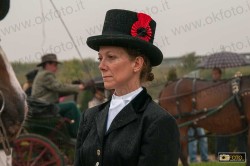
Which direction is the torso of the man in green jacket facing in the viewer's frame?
to the viewer's right

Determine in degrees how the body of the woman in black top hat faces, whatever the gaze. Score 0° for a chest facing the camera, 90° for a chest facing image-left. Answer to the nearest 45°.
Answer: approximately 45°

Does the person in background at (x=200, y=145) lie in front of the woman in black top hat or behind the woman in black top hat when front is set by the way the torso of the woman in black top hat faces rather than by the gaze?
behind

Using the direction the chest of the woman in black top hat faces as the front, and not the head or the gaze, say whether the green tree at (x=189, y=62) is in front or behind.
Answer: behind

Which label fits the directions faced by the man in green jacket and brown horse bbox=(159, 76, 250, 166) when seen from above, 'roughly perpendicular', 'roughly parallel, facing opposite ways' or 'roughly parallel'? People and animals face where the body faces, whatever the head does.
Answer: roughly parallel

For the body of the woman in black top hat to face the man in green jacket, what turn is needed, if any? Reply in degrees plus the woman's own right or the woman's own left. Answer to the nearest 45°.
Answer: approximately 135° to the woman's own right

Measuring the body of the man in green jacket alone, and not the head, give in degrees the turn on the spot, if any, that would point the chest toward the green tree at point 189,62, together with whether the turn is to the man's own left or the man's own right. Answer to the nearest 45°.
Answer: approximately 45° to the man's own left
